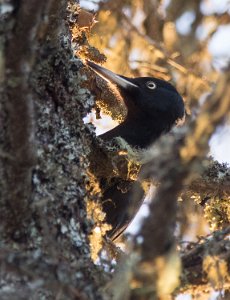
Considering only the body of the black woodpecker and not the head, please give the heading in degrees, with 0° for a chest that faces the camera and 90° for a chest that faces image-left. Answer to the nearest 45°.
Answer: approximately 90°
